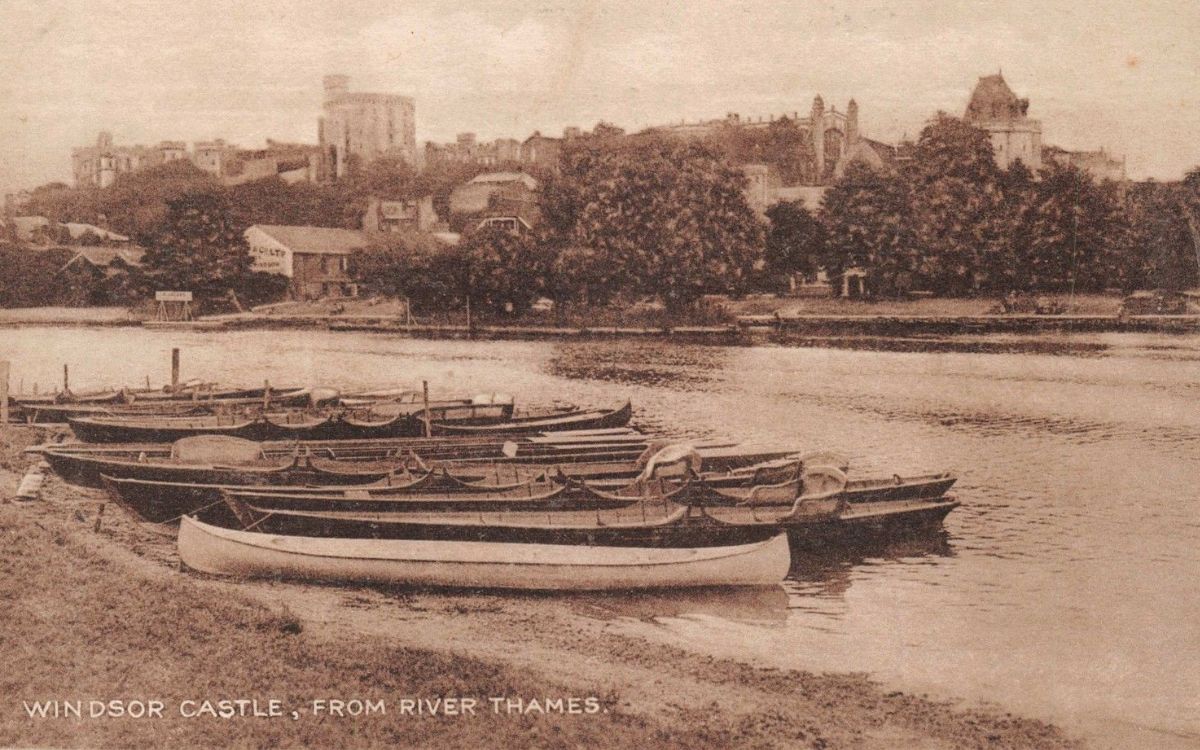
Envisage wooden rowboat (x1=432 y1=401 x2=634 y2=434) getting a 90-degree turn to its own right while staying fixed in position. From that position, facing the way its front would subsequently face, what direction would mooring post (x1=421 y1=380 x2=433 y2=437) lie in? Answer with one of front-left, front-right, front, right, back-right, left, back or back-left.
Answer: right

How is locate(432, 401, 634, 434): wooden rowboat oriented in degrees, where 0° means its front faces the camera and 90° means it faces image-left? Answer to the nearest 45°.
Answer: approximately 270°

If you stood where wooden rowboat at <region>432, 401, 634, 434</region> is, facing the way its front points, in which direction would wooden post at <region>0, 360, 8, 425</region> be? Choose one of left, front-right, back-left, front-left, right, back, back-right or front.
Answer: back

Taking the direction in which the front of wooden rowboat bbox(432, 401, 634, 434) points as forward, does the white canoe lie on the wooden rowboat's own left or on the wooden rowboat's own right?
on the wooden rowboat's own right
